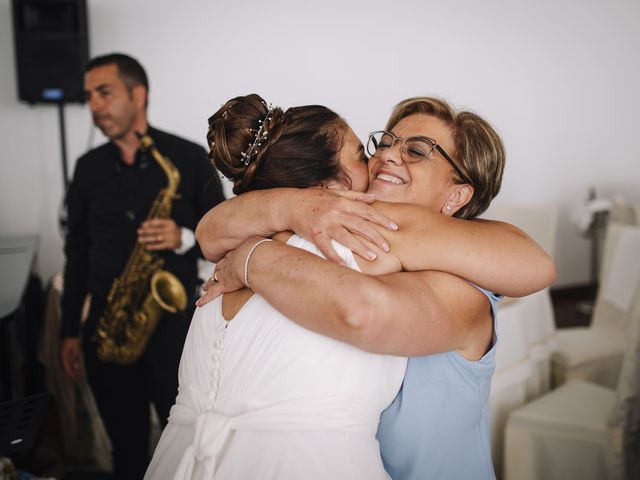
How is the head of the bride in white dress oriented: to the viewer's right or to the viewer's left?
to the viewer's right

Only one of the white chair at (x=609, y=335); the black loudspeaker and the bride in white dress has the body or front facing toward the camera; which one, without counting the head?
the black loudspeaker

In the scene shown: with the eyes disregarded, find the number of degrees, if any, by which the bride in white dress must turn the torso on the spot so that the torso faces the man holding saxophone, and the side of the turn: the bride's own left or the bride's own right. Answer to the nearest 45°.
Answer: approximately 90° to the bride's own left

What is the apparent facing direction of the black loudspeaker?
toward the camera

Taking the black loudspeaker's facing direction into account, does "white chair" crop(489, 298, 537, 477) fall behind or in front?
in front

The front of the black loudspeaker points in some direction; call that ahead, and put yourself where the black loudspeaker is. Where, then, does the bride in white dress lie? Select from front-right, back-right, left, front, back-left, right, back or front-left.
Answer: front

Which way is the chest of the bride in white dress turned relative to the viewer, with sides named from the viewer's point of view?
facing away from the viewer and to the right of the viewer

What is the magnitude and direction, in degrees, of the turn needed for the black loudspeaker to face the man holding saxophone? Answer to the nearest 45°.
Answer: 0° — it already faces them

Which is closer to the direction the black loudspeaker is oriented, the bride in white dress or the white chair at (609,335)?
the bride in white dress

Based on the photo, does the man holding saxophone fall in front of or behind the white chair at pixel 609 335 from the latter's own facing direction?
in front

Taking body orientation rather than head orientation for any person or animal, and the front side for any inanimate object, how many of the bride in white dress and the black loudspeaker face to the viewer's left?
0

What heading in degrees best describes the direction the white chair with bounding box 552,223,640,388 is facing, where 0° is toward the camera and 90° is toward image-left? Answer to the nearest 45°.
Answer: approximately 90°
